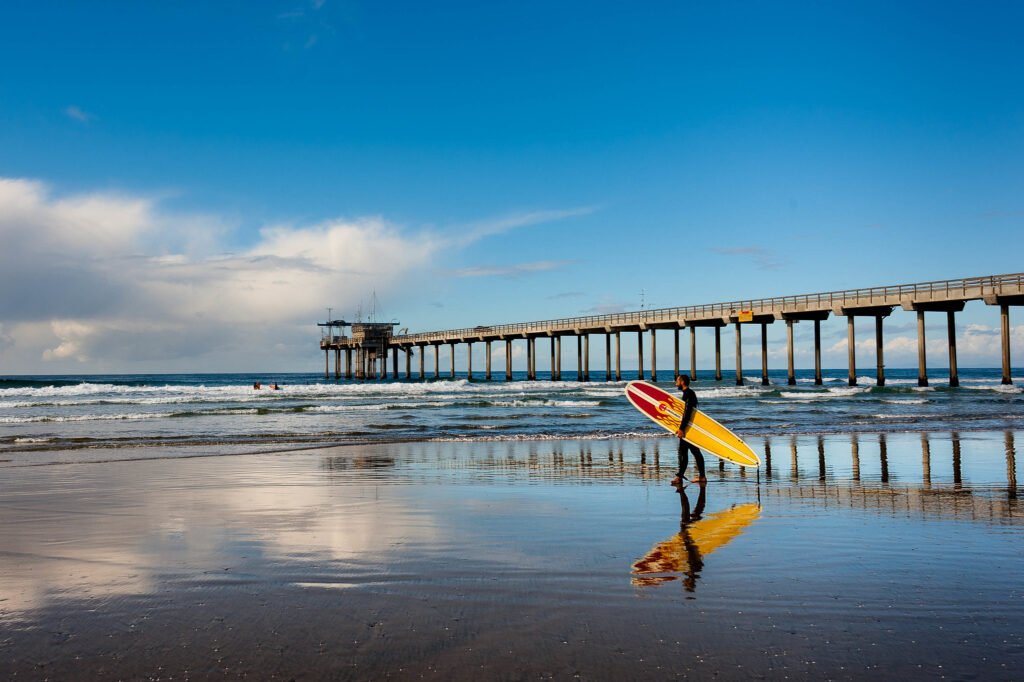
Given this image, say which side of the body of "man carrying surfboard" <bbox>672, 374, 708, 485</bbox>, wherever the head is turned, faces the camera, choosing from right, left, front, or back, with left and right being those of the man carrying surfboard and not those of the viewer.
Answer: left
